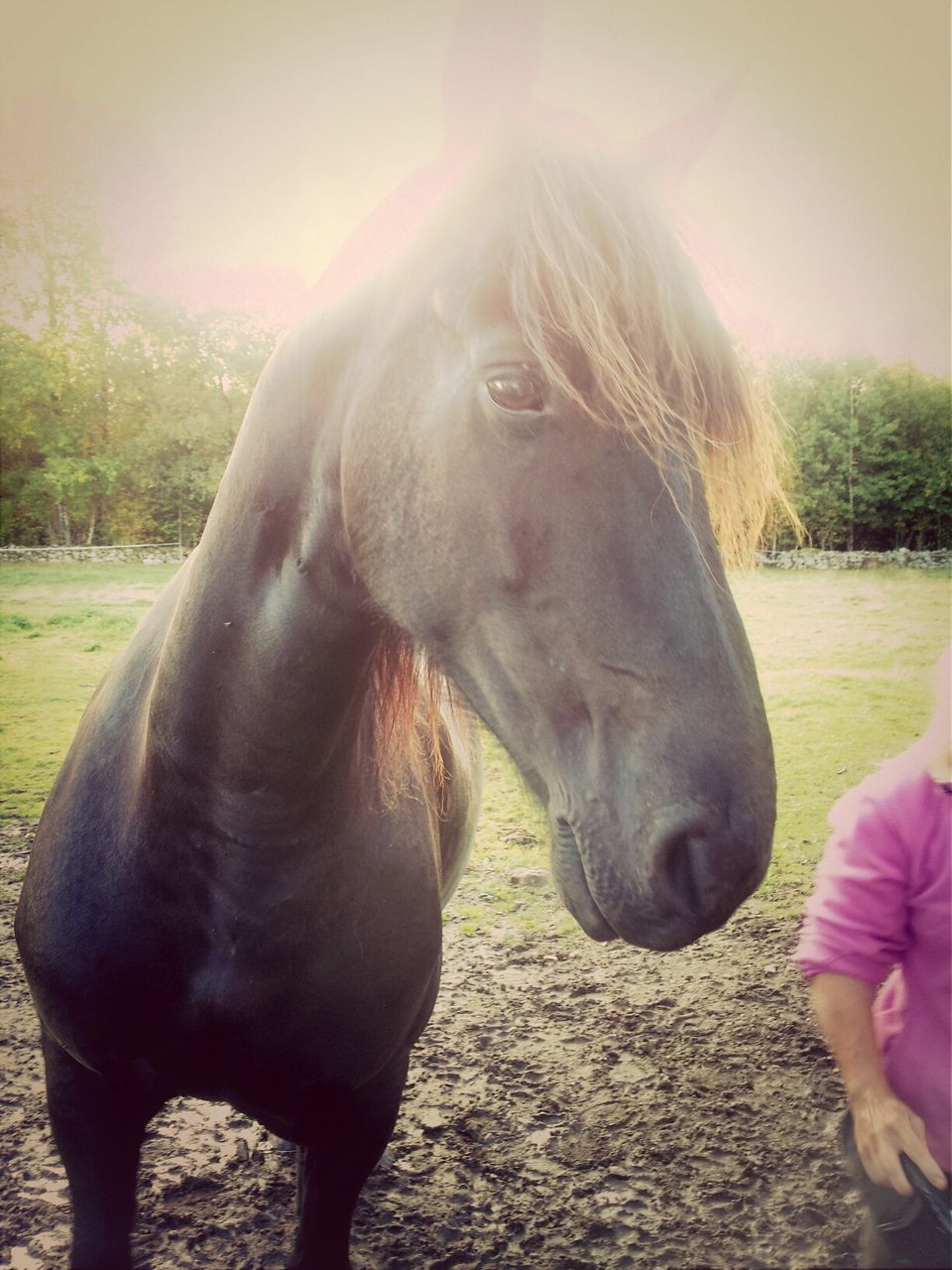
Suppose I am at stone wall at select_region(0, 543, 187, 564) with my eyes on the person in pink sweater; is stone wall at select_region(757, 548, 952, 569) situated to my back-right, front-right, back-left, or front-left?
front-left

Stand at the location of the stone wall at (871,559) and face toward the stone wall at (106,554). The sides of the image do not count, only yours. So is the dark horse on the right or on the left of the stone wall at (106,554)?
left

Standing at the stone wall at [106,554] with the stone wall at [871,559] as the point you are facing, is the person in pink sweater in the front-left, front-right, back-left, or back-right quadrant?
front-right

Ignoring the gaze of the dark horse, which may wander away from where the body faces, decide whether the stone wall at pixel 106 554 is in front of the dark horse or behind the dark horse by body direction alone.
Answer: behind

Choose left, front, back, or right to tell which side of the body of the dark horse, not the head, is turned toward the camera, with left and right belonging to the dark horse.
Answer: front

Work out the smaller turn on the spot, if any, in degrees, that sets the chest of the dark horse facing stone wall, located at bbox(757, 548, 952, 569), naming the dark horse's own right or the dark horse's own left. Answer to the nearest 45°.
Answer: approximately 135° to the dark horse's own left
